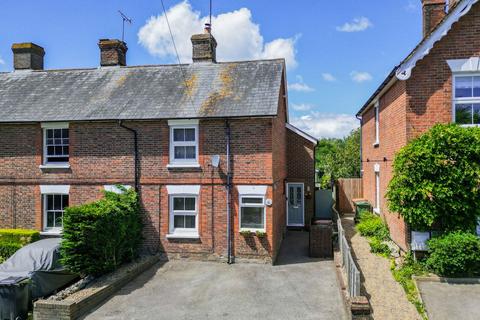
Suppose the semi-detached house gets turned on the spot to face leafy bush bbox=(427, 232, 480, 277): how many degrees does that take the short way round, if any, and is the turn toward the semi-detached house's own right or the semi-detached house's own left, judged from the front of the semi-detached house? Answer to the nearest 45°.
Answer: approximately 45° to the semi-detached house's own left

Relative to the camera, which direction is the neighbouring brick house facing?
toward the camera

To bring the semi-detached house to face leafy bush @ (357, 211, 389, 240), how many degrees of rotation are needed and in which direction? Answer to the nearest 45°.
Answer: approximately 90° to its left

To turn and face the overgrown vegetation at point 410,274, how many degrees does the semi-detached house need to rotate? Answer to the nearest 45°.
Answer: approximately 45° to its left

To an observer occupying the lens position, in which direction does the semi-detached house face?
facing the viewer

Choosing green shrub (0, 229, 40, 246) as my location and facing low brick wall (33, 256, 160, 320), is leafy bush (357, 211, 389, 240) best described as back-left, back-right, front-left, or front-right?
front-left

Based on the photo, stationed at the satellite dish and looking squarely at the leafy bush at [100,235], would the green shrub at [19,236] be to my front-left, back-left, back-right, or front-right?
front-right

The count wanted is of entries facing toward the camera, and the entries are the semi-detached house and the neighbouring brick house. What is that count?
2

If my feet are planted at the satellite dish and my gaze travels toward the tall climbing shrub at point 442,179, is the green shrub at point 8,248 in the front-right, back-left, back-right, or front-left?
back-right
